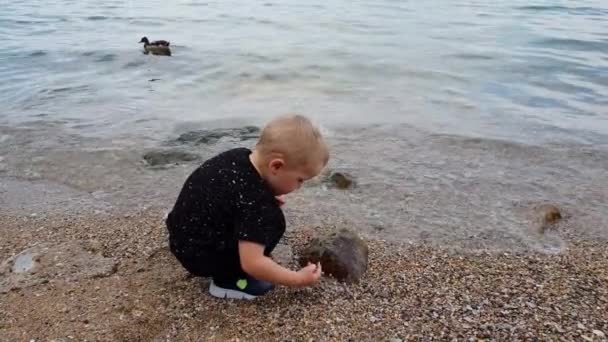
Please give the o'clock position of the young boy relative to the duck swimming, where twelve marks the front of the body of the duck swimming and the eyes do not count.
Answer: The young boy is roughly at 9 o'clock from the duck swimming.

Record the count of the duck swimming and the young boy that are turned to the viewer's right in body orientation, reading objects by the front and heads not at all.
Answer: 1

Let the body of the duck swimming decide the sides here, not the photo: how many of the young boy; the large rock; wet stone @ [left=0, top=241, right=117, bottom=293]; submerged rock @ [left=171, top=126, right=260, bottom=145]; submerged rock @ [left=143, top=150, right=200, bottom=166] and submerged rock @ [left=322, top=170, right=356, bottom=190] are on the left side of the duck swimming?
6

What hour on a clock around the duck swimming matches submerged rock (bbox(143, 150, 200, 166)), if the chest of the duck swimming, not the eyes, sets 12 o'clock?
The submerged rock is roughly at 9 o'clock from the duck swimming.

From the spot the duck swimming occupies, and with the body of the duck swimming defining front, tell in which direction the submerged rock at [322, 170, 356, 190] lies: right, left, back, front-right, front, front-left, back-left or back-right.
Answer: left

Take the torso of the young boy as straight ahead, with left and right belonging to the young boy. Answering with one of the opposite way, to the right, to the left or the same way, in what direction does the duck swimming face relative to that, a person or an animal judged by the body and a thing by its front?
the opposite way

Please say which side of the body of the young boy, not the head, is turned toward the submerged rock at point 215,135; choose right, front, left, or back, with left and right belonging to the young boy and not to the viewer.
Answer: left

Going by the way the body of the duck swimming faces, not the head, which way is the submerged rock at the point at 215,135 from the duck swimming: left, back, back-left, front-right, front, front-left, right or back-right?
left

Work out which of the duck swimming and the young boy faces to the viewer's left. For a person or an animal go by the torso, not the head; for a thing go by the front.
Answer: the duck swimming

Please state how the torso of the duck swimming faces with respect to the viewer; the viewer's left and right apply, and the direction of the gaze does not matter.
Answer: facing to the left of the viewer

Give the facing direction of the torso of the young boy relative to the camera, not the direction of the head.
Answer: to the viewer's right

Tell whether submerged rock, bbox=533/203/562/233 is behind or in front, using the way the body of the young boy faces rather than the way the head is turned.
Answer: in front

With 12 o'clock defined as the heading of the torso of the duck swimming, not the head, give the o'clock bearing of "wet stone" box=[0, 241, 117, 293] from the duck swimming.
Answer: The wet stone is roughly at 9 o'clock from the duck swimming.

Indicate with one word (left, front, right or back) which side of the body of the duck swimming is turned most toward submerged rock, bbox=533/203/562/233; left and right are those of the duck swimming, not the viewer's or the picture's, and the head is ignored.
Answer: left
